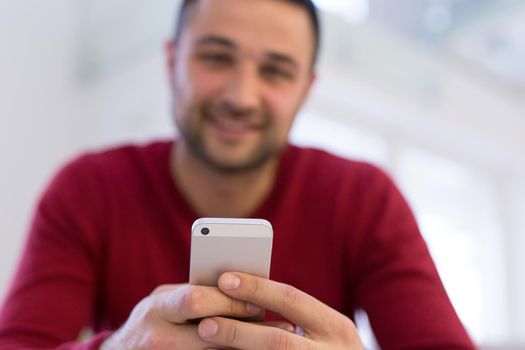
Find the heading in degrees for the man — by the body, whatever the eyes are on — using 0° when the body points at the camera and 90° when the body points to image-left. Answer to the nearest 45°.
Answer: approximately 0°
